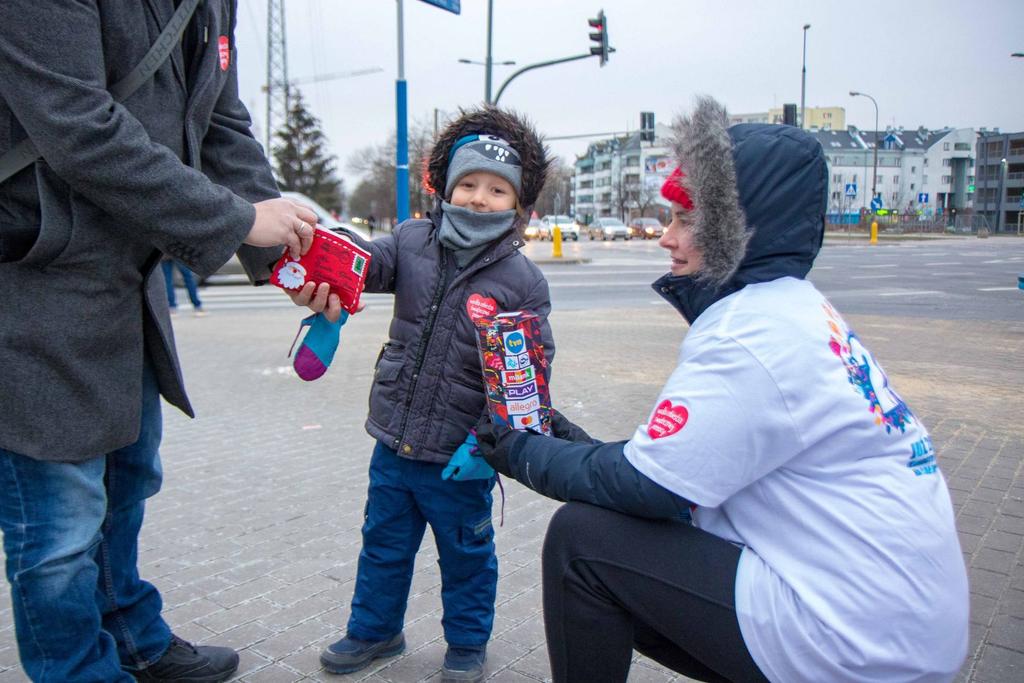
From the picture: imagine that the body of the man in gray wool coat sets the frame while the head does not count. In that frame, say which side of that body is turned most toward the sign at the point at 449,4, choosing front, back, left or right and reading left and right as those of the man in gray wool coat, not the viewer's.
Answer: left

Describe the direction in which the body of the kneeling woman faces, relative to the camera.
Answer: to the viewer's left

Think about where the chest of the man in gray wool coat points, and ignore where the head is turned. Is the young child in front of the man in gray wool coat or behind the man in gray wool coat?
in front

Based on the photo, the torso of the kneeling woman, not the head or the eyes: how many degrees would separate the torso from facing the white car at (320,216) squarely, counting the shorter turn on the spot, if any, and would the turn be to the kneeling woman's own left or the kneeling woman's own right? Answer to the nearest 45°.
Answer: approximately 45° to the kneeling woman's own right

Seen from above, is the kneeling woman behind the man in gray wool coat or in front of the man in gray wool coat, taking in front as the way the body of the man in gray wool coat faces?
in front

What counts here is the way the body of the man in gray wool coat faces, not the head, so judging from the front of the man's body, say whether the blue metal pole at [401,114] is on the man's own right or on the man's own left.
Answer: on the man's own left

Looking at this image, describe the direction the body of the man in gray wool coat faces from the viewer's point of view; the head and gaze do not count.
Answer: to the viewer's right

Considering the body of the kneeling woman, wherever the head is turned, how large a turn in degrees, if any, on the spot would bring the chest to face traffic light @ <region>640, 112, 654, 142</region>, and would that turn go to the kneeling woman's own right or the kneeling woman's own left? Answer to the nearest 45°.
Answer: approximately 90° to the kneeling woman's own right

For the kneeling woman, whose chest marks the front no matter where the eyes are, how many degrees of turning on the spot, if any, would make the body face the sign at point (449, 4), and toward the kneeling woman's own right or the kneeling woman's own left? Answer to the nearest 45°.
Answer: approximately 90° to the kneeling woman's own right
